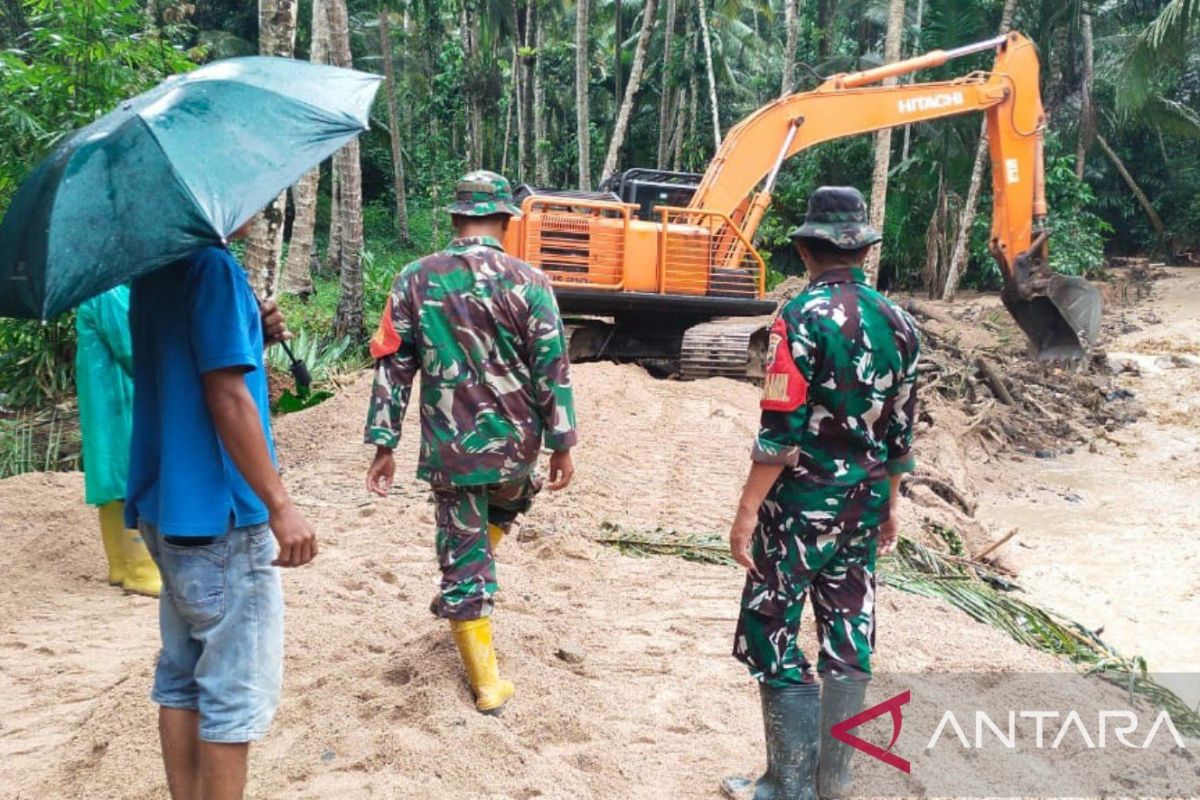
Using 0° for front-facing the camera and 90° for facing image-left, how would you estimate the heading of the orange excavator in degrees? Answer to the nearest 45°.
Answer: approximately 270°

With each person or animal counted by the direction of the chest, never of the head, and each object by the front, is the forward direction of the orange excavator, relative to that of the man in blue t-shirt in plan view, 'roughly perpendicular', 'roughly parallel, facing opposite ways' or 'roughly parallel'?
roughly parallel

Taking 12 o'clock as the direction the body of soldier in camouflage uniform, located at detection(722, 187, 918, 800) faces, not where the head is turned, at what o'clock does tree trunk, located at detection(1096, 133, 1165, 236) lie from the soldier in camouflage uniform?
The tree trunk is roughly at 2 o'clock from the soldier in camouflage uniform.

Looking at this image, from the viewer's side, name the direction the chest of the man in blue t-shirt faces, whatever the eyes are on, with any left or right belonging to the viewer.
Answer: facing away from the viewer and to the right of the viewer

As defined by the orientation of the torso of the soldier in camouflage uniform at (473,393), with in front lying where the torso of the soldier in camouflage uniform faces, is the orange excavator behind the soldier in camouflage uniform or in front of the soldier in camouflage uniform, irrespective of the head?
in front

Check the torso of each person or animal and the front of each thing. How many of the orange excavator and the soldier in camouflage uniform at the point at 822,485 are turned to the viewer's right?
1

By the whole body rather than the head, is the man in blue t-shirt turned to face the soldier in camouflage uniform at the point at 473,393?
yes

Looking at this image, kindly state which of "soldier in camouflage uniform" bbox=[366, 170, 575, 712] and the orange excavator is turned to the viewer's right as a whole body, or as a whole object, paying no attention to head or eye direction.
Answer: the orange excavator

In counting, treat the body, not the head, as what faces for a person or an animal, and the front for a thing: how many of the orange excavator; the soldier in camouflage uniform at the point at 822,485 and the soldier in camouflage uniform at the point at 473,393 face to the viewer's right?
1

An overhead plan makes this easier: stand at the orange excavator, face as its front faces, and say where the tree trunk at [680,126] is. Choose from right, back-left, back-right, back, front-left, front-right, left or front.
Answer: left

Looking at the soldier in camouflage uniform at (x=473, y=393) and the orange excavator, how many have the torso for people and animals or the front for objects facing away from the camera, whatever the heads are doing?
1

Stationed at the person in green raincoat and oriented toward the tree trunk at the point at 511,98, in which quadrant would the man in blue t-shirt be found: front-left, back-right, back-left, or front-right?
back-right

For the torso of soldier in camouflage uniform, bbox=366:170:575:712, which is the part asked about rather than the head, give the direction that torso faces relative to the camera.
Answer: away from the camera

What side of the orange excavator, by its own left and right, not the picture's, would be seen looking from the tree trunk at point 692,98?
left

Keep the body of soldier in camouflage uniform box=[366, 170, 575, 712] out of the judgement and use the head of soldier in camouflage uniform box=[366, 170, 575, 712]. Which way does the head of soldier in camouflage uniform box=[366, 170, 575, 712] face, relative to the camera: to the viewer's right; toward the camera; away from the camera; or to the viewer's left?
away from the camera
